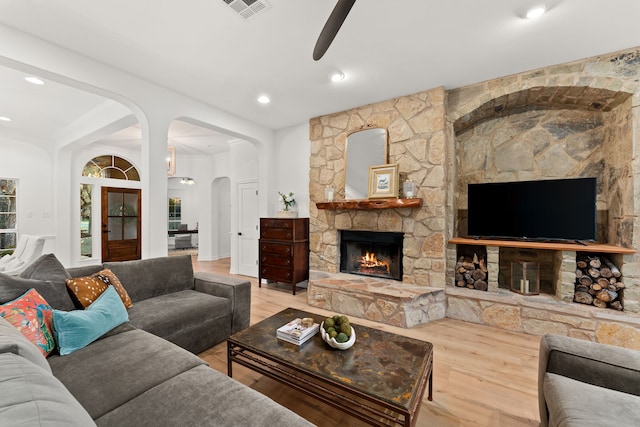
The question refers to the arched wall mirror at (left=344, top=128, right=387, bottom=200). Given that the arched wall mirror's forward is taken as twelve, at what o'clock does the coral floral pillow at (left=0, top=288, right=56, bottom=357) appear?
The coral floral pillow is roughly at 1 o'clock from the arched wall mirror.

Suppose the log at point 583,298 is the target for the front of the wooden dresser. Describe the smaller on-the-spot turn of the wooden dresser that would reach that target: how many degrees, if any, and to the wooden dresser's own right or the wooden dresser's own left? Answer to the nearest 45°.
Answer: approximately 90° to the wooden dresser's own left

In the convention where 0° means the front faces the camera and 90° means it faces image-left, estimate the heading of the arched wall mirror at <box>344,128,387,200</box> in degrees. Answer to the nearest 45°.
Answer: approximately 0°

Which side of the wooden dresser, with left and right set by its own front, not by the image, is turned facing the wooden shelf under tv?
left

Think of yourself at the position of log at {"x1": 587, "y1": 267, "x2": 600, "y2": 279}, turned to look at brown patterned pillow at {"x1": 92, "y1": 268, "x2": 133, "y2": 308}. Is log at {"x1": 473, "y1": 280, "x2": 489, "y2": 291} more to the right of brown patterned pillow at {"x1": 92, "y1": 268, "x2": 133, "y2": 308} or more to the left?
right

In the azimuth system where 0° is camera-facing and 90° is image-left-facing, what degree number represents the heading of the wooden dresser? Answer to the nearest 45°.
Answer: approximately 45°

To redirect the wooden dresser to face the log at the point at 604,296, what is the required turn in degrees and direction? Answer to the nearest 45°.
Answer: approximately 90° to its left

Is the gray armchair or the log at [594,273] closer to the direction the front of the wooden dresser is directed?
the gray armchair
